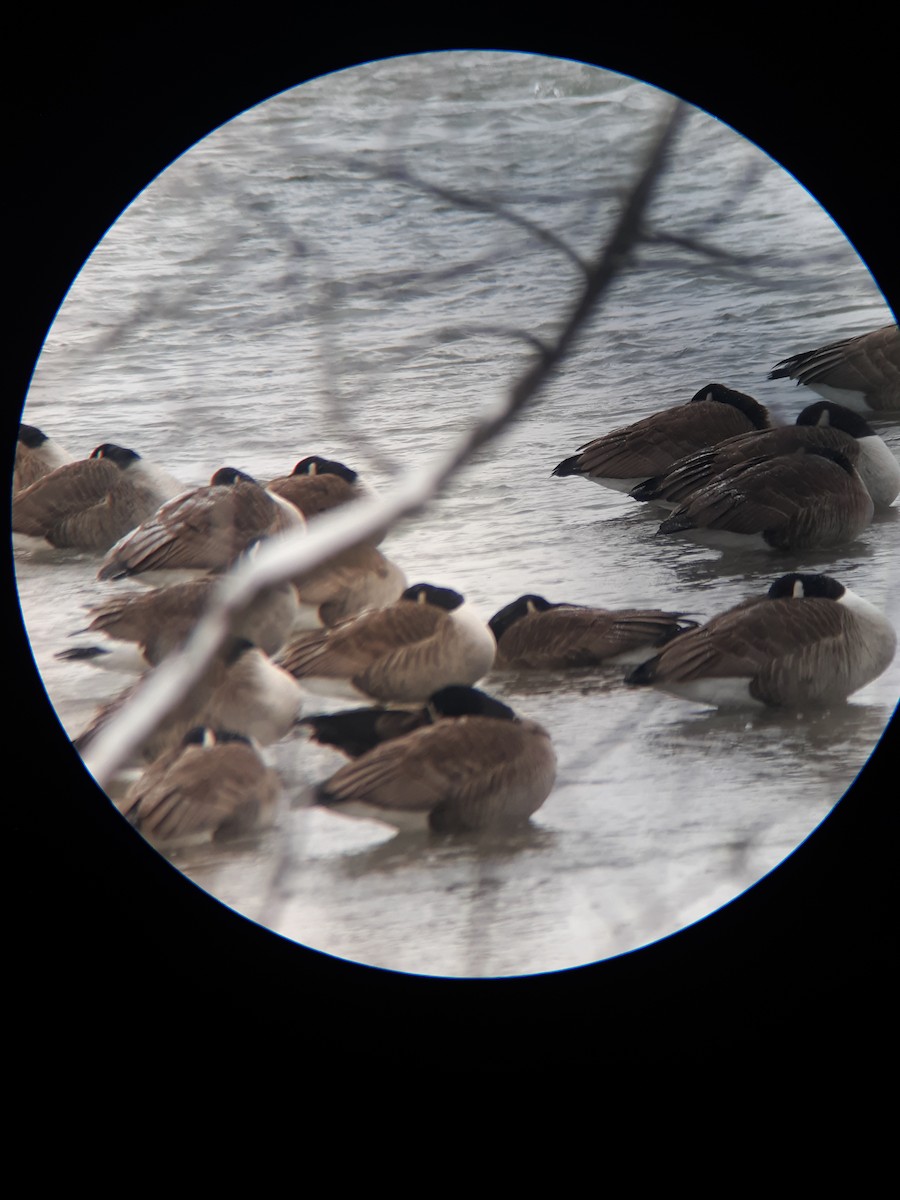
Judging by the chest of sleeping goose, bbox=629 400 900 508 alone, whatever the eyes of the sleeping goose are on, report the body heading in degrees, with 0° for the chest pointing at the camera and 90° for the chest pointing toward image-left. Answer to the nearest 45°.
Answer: approximately 270°

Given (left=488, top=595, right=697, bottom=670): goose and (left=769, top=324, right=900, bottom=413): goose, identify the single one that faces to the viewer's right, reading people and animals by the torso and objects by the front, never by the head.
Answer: (left=769, top=324, right=900, bottom=413): goose

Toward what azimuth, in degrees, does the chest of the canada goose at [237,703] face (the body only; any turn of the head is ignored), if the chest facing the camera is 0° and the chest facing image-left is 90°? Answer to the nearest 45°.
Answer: approximately 270°

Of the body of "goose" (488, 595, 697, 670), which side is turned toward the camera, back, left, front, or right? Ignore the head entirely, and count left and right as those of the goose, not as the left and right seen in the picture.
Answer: left

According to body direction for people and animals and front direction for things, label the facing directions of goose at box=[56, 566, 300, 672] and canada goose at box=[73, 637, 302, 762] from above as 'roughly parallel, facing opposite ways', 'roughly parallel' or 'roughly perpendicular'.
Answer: roughly parallel

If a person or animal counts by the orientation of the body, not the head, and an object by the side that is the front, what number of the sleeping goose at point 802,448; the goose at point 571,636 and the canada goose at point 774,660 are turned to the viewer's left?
1

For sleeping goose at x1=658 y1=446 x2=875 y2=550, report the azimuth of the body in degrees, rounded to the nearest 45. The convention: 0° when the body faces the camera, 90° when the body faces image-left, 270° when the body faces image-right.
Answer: approximately 270°

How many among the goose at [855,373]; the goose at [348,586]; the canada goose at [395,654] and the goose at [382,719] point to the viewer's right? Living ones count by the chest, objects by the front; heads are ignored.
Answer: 4
